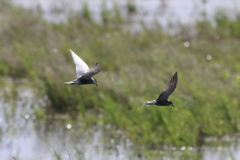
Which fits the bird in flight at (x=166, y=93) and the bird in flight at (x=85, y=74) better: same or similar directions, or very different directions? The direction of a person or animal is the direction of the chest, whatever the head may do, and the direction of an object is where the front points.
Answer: same or similar directions

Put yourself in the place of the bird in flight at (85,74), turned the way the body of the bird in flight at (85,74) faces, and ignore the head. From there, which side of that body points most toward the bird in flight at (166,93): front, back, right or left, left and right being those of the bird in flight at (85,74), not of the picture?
front

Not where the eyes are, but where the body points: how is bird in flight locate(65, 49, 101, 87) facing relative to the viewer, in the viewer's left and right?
facing to the right of the viewer
